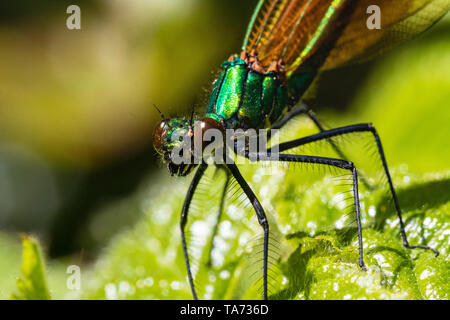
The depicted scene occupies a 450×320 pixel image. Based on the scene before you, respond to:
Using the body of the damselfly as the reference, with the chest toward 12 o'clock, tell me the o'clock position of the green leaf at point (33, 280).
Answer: The green leaf is roughly at 12 o'clock from the damselfly.

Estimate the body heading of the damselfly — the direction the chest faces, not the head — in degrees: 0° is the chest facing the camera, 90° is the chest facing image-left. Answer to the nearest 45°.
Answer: approximately 45°
